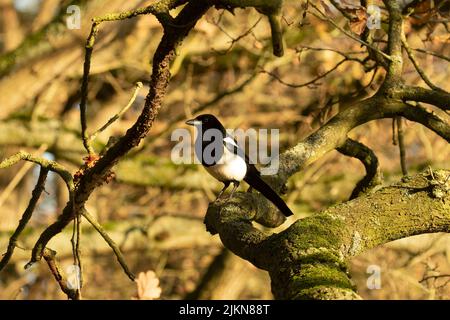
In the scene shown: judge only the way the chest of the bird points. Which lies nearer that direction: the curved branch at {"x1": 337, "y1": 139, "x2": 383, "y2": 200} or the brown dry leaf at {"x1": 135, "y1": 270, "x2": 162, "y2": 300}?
the brown dry leaf

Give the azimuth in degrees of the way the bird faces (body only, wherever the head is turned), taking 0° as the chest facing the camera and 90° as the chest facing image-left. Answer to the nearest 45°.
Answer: approximately 90°

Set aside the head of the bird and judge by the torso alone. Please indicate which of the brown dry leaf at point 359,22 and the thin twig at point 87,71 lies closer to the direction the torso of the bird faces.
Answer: the thin twig

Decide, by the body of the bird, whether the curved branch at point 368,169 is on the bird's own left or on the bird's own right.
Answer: on the bird's own left

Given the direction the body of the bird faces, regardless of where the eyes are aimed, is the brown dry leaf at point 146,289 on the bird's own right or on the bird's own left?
on the bird's own left

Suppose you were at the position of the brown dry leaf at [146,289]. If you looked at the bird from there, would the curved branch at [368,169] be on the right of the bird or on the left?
right

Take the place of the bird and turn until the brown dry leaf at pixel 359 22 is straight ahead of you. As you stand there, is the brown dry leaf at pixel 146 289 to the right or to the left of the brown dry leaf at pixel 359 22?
left
